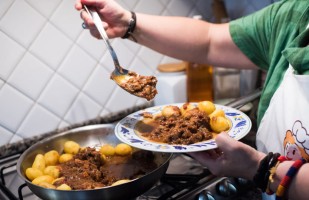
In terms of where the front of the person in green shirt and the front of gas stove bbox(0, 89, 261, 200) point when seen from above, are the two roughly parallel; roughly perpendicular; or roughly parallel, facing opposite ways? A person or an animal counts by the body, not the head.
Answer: roughly perpendicular

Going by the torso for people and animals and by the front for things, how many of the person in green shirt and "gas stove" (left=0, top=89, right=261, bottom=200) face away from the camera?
0

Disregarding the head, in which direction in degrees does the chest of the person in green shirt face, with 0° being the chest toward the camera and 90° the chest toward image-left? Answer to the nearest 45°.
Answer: approximately 45°

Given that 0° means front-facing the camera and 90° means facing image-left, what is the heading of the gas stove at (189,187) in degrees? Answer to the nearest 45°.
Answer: approximately 315°
